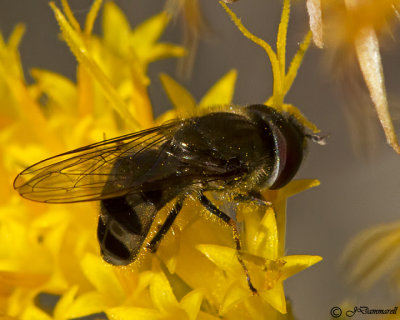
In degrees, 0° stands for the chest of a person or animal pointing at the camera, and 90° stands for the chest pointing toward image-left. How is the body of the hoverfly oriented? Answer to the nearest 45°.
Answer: approximately 270°
